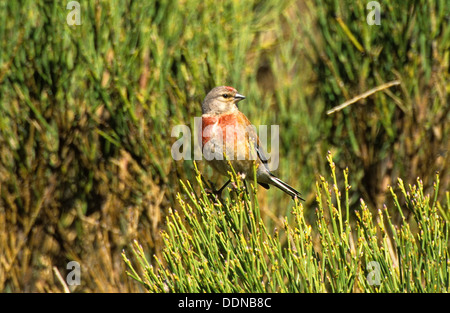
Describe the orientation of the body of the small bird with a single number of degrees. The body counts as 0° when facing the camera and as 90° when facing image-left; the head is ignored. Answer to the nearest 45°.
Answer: approximately 45°
